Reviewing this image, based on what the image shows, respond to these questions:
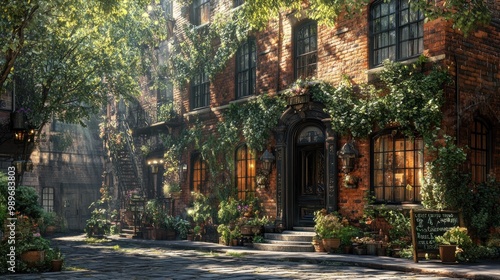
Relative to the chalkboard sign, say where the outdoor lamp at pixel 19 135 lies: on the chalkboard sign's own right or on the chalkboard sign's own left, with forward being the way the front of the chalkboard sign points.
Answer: on the chalkboard sign's own right

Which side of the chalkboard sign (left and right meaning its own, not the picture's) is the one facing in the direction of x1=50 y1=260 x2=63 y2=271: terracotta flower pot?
right

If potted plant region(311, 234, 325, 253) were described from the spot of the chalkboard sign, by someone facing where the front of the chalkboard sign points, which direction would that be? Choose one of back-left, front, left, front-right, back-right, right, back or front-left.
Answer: back-right

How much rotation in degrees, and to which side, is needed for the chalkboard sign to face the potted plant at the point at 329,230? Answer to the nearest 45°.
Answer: approximately 135° to its right

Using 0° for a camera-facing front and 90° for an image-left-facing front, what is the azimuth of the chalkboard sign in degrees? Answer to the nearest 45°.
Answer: approximately 0°

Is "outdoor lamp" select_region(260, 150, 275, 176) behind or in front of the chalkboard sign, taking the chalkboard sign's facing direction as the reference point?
behind

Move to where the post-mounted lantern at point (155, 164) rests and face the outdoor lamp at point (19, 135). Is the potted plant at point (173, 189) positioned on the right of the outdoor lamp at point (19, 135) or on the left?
left

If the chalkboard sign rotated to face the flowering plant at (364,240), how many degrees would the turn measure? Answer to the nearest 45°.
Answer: approximately 135° to its right
